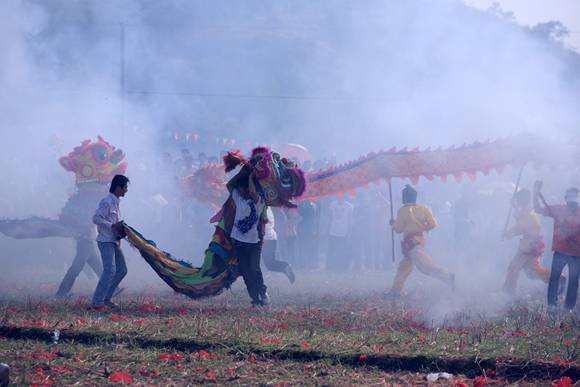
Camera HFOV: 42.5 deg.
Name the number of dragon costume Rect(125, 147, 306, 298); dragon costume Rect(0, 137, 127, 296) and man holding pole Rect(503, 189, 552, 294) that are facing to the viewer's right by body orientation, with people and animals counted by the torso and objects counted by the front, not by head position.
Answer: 2

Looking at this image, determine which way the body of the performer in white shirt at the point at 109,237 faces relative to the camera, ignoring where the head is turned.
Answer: to the viewer's right

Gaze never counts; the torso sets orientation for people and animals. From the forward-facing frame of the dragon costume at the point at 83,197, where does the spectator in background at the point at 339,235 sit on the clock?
The spectator in background is roughly at 11 o'clock from the dragon costume.

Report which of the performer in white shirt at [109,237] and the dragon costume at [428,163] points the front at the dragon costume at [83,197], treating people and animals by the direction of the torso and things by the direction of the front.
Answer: the dragon costume at [428,163]

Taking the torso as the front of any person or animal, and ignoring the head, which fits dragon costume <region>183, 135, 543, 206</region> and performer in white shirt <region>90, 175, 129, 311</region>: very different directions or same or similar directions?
very different directions

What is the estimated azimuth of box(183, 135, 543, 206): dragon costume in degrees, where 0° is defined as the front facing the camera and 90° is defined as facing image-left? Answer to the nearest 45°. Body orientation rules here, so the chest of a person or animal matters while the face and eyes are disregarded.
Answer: approximately 90°

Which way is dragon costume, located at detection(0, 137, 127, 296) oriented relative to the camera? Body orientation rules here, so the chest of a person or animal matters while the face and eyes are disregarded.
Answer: to the viewer's right

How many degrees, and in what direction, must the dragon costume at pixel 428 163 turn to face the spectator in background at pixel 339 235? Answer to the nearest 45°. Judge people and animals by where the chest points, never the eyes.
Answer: approximately 90° to its right

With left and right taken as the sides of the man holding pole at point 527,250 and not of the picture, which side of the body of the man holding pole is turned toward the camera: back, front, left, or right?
left

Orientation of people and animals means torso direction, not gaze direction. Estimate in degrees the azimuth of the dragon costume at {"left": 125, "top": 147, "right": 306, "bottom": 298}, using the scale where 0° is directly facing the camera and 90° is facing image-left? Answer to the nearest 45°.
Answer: approximately 270°

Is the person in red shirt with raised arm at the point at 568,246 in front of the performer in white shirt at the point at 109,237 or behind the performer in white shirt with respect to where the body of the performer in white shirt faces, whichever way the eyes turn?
in front
